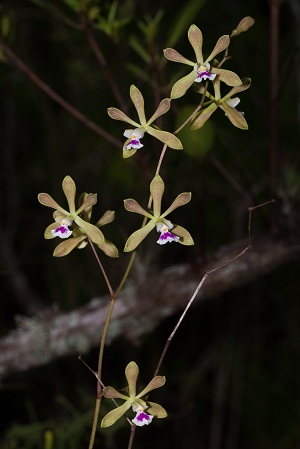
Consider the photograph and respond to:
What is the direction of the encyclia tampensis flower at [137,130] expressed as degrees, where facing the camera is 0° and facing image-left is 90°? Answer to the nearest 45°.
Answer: approximately 45°

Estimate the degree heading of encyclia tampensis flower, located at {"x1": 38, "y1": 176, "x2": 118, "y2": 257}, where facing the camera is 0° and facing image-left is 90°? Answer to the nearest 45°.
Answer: approximately 45°
